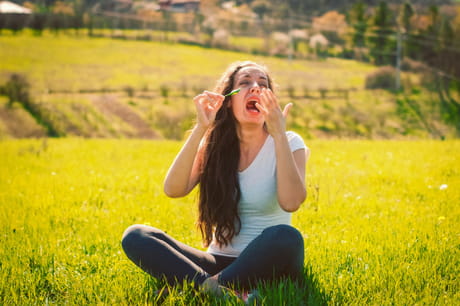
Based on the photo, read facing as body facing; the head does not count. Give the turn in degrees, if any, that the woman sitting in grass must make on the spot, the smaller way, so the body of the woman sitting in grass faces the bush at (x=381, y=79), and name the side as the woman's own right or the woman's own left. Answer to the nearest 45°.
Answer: approximately 135° to the woman's own right

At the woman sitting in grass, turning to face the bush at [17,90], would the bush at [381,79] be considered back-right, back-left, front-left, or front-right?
front-right

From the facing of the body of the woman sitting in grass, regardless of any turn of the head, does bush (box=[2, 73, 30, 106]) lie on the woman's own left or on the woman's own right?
on the woman's own right

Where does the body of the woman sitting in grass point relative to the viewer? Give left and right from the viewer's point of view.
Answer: facing the viewer and to the left of the viewer
